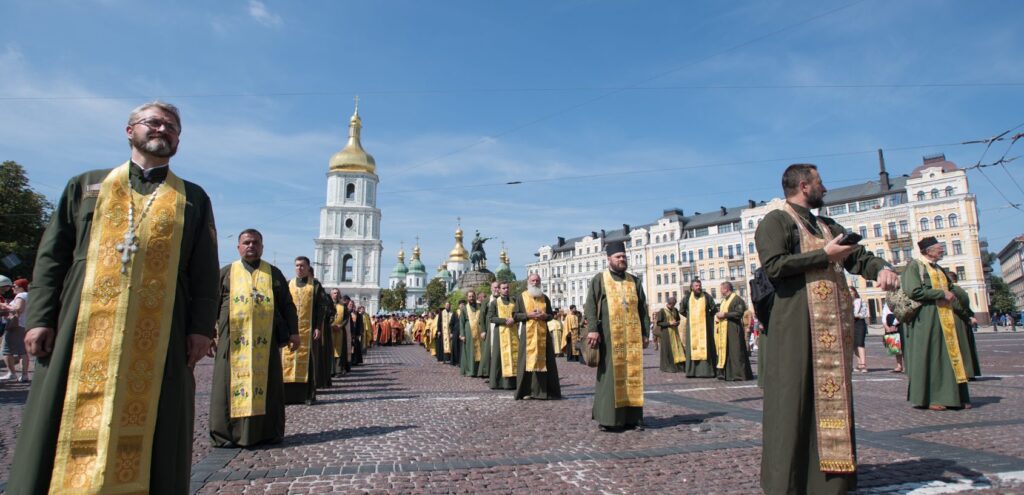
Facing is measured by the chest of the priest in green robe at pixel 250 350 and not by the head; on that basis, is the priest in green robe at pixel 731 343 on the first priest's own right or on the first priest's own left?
on the first priest's own left

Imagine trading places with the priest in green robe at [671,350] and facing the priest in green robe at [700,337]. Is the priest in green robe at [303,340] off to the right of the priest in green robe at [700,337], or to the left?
right

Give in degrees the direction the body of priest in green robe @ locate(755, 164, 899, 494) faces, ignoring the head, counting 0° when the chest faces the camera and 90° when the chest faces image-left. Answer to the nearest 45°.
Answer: approximately 315°

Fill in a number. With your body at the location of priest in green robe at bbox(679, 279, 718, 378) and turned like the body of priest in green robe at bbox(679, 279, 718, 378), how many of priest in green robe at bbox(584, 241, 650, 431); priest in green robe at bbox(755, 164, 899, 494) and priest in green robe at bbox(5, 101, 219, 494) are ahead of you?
3

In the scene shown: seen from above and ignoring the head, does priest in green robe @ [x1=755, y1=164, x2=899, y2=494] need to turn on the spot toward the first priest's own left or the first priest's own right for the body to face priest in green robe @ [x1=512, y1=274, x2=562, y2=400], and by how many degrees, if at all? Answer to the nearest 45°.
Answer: approximately 180°
